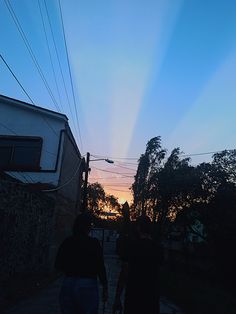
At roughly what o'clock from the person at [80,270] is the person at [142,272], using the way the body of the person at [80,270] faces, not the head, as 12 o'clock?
the person at [142,272] is roughly at 3 o'clock from the person at [80,270].

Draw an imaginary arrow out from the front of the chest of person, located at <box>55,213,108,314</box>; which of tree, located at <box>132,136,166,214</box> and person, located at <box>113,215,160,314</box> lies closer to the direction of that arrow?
the tree

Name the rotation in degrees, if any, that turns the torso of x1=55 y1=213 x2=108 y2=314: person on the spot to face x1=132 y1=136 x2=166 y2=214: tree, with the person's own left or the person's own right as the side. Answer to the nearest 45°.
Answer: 0° — they already face it

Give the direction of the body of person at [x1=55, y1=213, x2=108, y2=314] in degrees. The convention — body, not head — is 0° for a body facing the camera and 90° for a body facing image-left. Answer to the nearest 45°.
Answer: approximately 180°
